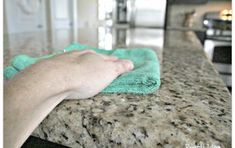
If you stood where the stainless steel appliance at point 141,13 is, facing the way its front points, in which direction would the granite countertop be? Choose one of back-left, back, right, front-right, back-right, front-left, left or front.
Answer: front-left

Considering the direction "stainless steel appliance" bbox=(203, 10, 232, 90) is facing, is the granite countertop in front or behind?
in front

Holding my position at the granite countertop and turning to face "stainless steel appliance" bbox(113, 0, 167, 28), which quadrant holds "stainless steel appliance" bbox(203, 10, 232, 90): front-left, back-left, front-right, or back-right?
front-right

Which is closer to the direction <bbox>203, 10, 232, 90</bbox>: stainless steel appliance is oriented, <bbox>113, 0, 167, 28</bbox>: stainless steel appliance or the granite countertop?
the granite countertop

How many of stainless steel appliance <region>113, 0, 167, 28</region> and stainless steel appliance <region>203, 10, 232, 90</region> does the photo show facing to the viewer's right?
0

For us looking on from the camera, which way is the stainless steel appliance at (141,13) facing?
facing the viewer and to the left of the viewer

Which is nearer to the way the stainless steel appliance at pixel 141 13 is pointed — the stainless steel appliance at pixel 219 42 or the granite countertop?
the granite countertop

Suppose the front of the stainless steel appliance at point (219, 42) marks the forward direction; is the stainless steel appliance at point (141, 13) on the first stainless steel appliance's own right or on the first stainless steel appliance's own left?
on the first stainless steel appliance's own right

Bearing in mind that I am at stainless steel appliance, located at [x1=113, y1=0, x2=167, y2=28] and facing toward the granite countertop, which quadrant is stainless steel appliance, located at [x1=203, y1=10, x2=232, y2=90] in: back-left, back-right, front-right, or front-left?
front-left

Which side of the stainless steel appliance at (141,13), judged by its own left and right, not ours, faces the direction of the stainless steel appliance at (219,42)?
left

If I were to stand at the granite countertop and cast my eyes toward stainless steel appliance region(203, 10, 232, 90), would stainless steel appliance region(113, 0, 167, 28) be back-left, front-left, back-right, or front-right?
front-left
